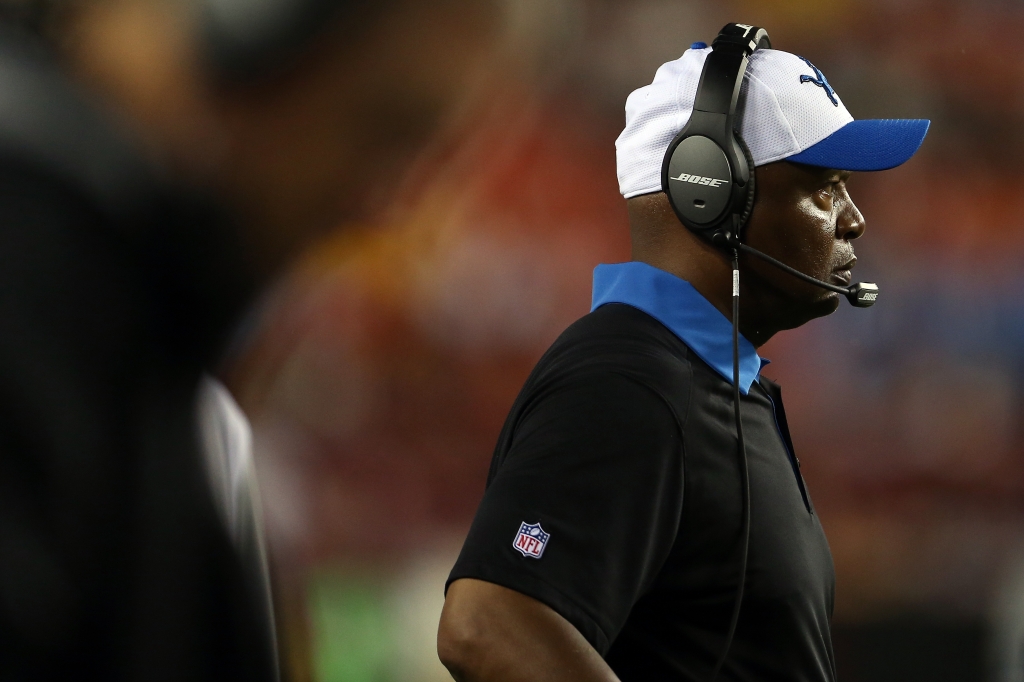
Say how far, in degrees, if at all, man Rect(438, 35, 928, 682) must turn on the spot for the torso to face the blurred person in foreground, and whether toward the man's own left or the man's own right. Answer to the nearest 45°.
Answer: approximately 90° to the man's own right

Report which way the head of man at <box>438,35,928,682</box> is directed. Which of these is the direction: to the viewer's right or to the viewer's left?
to the viewer's right

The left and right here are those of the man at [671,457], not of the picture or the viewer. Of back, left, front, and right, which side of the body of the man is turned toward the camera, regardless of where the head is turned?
right
